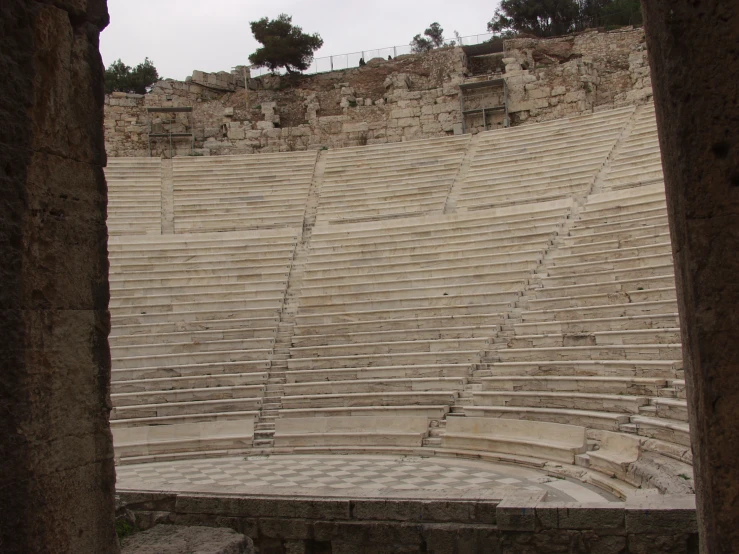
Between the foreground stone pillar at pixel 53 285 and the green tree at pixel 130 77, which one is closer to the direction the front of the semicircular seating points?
the foreground stone pillar

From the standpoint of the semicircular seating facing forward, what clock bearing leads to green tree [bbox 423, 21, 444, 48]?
The green tree is roughly at 6 o'clock from the semicircular seating.

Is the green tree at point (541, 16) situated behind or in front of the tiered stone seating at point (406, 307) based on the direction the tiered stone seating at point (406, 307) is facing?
behind

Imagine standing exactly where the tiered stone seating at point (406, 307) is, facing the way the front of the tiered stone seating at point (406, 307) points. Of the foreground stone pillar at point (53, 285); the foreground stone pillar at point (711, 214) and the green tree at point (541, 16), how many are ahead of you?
2

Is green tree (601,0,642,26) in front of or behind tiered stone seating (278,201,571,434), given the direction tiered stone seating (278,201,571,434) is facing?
behind

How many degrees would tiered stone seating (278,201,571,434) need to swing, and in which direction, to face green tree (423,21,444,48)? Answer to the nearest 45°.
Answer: approximately 180°

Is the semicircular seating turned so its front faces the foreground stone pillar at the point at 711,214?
yes

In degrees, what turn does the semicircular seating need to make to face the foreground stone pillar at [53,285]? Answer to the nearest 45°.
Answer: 0° — it already faces it

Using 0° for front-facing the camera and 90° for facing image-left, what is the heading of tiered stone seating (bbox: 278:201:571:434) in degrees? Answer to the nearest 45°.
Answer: approximately 0°

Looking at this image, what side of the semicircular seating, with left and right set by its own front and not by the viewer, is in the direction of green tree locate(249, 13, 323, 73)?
back
